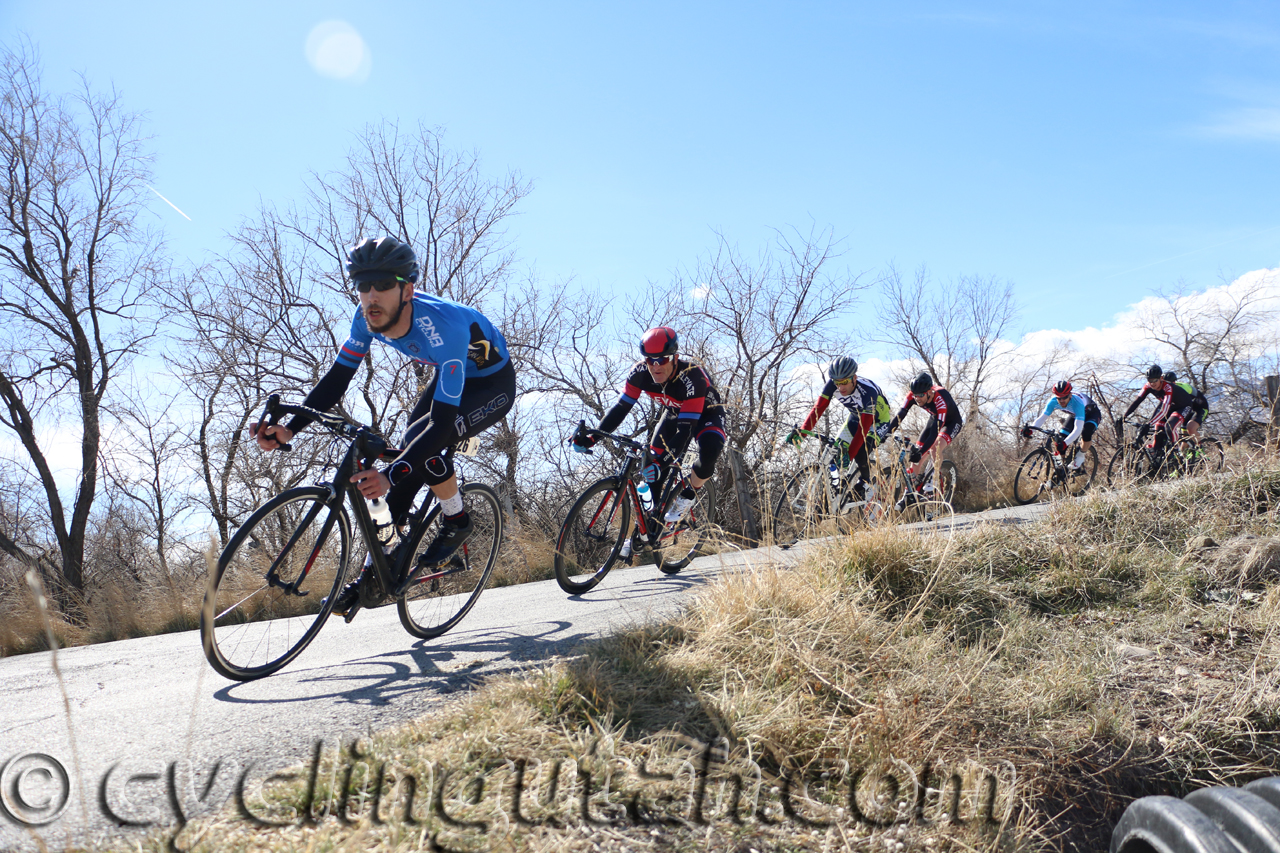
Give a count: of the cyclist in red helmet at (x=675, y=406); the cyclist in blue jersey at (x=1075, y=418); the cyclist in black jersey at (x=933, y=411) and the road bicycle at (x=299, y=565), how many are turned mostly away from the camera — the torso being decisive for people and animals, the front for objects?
0

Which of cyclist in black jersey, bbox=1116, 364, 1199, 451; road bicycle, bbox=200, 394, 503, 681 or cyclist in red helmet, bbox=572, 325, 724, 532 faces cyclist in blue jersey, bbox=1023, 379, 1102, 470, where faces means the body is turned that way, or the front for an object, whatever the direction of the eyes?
the cyclist in black jersey

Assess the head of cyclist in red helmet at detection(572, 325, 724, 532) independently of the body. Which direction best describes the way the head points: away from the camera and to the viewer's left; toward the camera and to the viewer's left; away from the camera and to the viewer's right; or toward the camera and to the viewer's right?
toward the camera and to the viewer's left

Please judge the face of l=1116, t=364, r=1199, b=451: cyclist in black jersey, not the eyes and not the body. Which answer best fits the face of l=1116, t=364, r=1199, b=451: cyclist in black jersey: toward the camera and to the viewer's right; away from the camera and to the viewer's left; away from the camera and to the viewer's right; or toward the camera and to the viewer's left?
toward the camera and to the viewer's left

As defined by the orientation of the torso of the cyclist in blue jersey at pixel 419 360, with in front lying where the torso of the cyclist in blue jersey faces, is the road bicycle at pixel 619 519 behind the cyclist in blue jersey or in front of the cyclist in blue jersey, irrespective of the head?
behind

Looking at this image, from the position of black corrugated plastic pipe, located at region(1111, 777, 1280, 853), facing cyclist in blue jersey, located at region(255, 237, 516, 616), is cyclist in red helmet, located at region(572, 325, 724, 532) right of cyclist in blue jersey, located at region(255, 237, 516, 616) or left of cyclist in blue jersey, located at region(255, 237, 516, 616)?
right

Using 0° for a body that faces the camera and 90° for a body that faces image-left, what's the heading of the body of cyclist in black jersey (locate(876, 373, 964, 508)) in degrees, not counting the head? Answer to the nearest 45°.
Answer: approximately 45°

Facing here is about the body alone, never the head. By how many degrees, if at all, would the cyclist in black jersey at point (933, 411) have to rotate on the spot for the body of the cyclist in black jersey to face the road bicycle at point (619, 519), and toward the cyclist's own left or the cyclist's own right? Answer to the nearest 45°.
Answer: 0° — they already face it

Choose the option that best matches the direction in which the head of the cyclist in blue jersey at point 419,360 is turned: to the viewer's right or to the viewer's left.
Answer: to the viewer's left

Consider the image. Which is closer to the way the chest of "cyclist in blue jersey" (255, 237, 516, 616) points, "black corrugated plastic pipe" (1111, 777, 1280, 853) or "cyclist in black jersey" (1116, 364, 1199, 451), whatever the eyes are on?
the black corrugated plastic pipe

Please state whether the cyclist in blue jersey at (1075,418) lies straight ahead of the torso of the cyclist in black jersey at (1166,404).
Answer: yes

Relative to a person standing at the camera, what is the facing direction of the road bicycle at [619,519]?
facing the viewer and to the left of the viewer

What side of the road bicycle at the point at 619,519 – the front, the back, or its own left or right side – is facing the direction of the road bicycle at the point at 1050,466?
back

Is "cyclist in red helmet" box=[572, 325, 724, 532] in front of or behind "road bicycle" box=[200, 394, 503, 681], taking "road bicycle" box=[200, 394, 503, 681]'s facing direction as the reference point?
behind

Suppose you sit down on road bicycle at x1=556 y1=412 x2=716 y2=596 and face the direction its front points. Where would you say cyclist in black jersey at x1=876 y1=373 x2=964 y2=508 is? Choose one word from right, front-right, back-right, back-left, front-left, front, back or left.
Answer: back

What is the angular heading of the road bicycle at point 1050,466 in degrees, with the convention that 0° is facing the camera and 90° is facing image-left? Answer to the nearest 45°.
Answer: approximately 45°
